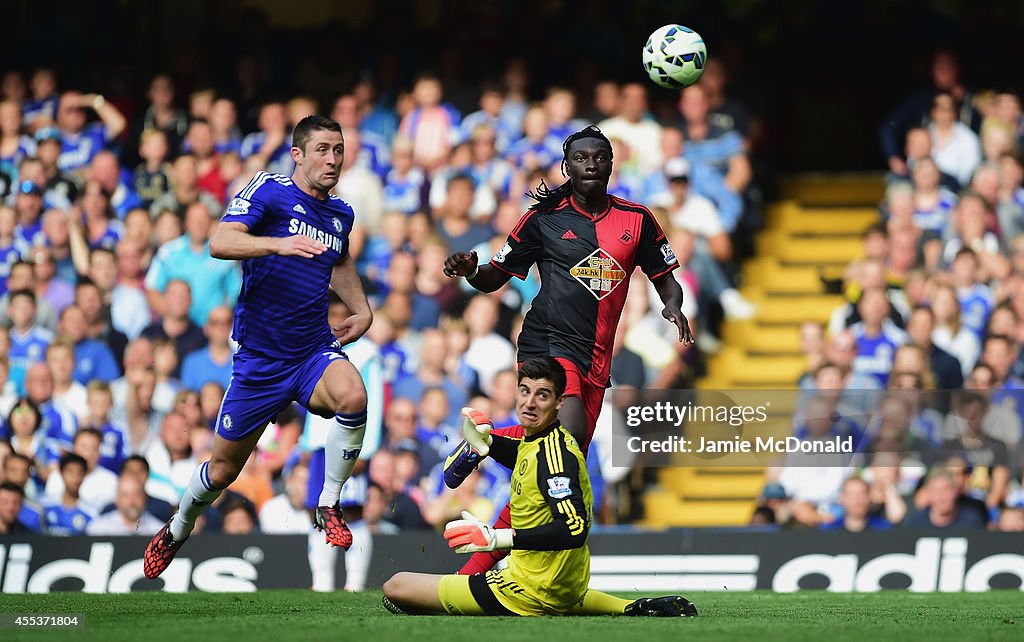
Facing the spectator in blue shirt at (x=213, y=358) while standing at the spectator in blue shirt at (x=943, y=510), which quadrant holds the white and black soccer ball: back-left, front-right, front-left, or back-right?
front-left

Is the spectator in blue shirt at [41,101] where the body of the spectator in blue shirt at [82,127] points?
no

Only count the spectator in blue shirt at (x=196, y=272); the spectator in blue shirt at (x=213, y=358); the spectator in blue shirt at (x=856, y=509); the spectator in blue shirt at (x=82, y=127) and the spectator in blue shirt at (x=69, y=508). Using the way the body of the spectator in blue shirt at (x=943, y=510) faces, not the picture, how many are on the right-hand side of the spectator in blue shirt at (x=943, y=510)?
5

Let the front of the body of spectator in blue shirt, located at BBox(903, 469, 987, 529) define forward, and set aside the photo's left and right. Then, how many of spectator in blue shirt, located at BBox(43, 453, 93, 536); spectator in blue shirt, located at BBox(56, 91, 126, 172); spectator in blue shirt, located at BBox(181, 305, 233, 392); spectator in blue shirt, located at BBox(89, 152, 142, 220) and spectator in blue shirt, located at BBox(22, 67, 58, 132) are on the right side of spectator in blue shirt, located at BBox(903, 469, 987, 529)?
5

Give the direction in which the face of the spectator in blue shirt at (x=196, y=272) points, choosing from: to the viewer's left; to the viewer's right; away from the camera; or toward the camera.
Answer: toward the camera

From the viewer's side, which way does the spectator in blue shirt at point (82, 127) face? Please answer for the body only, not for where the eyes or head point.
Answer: toward the camera

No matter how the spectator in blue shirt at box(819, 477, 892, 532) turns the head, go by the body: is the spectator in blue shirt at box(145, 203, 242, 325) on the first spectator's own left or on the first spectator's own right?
on the first spectator's own right

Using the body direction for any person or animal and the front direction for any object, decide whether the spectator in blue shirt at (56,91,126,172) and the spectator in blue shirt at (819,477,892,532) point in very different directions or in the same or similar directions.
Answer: same or similar directions

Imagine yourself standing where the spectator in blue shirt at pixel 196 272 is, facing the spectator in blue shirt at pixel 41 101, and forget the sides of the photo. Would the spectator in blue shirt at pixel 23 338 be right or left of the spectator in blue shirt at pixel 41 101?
left

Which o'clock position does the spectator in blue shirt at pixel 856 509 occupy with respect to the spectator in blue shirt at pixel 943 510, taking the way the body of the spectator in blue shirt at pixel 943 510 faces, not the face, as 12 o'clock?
the spectator in blue shirt at pixel 856 509 is roughly at 3 o'clock from the spectator in blue shirt at pixel 943 510.

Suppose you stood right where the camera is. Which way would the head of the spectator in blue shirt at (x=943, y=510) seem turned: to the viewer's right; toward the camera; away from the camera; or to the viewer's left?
toward the camera

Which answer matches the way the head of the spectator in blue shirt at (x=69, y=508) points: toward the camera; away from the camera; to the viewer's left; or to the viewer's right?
toward the camera

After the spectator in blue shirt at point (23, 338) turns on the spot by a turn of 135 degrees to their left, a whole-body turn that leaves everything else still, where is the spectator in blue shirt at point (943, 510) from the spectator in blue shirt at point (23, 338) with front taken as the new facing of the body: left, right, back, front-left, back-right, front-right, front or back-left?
right

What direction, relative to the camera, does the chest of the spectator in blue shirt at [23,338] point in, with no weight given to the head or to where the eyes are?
toward the camera
